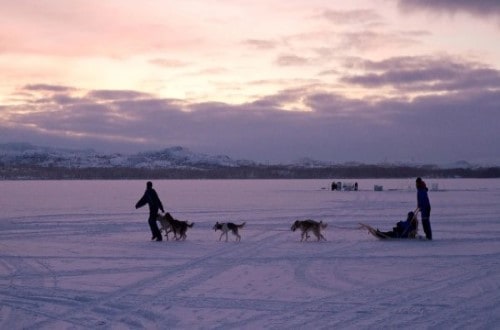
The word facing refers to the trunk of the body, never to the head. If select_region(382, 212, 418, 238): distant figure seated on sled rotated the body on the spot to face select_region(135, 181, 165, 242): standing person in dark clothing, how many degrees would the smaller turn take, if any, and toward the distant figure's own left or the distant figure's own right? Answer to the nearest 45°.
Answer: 0° — they already face them

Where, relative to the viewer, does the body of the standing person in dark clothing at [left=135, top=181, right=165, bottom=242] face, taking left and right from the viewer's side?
facing to the left of the viewer

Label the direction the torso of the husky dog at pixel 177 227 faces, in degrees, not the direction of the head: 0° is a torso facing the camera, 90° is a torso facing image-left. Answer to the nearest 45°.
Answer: approximately 90°

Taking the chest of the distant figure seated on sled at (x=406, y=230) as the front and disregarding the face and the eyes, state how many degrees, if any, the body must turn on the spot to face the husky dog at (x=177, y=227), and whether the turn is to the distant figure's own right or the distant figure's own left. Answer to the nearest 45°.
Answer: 0° — they already face it

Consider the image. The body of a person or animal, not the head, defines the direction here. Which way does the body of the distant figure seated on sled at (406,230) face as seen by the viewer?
to the viewer's left

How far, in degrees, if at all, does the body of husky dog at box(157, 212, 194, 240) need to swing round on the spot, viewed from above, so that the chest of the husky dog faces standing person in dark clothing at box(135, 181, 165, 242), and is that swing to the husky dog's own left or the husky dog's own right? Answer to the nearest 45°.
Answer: approximately 45° to the husky dog's own right

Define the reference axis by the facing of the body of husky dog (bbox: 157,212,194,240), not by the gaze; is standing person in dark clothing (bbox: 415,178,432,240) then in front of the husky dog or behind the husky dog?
behind
